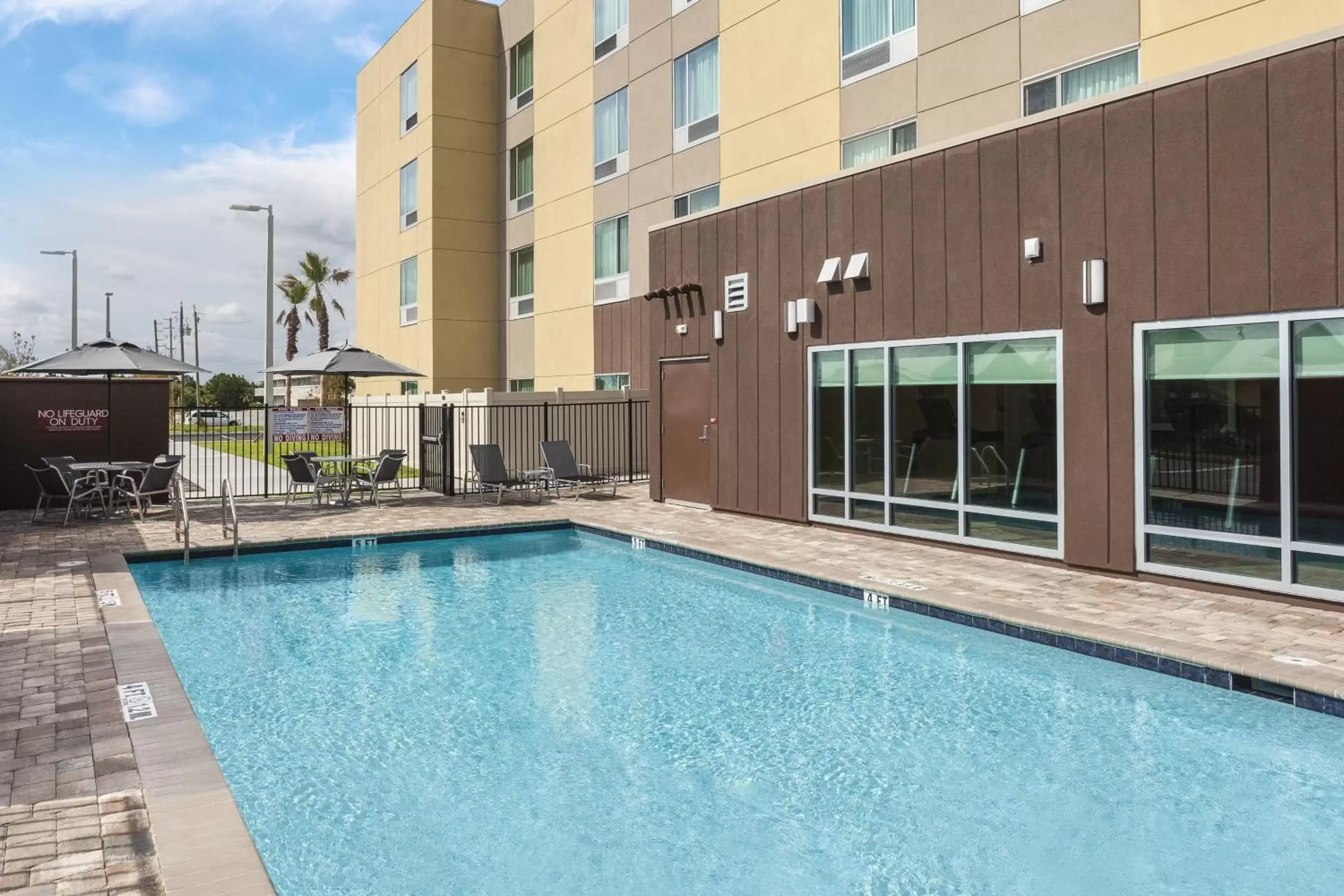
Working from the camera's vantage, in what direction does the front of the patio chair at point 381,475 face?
facing away from the viewer and to the left of the viewer

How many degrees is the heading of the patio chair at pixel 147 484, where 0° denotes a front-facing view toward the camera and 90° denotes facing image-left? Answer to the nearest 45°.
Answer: approximately 135°

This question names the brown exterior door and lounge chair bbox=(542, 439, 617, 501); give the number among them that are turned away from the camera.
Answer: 0

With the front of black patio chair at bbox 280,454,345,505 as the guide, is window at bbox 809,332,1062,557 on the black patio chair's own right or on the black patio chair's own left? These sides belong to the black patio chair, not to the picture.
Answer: on the black patio chair's own right

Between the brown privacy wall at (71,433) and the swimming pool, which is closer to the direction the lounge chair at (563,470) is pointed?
the swimming pool

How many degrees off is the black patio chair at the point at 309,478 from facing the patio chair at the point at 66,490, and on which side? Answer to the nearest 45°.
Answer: approximately 135° to its left

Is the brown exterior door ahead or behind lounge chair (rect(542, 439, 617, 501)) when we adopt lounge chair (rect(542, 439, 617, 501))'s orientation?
ahead

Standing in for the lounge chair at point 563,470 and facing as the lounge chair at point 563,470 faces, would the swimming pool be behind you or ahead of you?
ahead

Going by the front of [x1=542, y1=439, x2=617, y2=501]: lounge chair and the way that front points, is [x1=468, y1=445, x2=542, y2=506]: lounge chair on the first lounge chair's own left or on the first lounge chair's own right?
on the first lounge chair's own right

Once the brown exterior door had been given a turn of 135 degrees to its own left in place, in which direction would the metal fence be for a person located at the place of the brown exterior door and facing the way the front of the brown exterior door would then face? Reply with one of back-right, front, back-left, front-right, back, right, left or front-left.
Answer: back-left

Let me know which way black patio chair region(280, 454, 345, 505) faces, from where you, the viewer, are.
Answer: facing away from the viewer and to the right of the viewer

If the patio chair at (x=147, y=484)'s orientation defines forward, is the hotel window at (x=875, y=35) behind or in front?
behind

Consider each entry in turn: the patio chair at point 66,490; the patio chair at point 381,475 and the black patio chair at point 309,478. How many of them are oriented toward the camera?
0

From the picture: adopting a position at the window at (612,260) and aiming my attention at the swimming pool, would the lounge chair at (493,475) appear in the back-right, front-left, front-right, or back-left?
front-right

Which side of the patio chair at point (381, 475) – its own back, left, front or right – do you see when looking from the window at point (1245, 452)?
back
